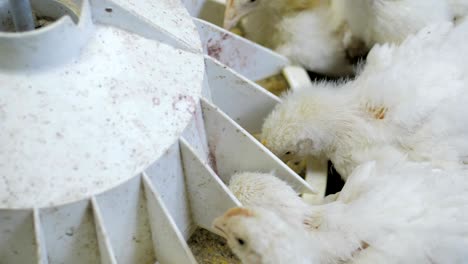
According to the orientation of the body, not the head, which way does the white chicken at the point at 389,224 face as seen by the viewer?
to the viewer's left

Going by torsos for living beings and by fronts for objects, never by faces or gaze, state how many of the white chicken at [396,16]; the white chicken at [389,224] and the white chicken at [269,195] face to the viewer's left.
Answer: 3

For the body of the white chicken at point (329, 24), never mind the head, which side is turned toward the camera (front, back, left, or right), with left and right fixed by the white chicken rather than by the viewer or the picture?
left

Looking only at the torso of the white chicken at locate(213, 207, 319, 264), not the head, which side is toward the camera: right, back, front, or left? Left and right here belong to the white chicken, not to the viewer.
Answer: left

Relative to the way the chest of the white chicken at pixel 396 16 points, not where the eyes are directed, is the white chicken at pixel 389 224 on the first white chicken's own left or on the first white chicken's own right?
on the first white chicken's own left

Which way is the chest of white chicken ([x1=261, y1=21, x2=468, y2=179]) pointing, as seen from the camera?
to the viewer's left

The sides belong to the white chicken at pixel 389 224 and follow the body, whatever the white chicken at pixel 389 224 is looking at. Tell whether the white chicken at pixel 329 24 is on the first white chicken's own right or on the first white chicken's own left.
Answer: on the first white chicken's own right

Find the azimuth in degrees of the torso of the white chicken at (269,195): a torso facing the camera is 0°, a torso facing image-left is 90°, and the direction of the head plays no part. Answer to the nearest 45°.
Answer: approximately 90°

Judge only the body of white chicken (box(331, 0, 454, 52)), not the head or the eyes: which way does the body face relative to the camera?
to the viewer's left

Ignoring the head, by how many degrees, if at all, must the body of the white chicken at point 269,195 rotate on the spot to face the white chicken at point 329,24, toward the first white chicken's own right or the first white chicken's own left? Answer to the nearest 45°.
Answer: approximately 90° to the first white chicken's own right
